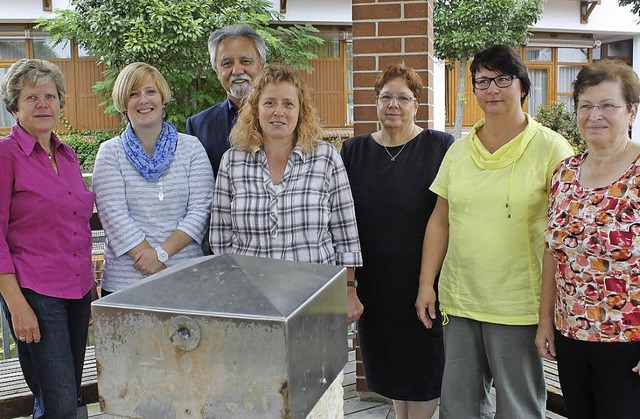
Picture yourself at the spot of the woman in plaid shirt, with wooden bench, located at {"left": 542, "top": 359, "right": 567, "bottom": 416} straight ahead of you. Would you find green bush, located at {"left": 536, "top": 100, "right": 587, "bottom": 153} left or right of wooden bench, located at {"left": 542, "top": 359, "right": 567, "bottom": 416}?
left

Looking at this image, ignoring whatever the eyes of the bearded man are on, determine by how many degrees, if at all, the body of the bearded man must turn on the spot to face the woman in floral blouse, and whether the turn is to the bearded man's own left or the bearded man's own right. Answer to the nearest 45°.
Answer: approximately 45° to the bearded man's own left

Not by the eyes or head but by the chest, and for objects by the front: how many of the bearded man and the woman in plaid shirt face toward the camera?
2

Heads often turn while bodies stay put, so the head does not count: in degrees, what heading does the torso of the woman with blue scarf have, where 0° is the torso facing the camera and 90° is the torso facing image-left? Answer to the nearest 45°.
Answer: approximately 0°

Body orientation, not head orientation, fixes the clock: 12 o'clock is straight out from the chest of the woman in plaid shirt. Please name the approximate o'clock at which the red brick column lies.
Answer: The red brick column is roughly at 7 o'clock from the woman in plaid shirt.

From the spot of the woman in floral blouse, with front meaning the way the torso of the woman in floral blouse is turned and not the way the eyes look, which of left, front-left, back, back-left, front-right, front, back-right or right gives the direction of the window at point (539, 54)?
back-right
